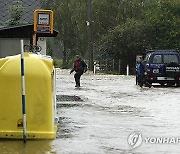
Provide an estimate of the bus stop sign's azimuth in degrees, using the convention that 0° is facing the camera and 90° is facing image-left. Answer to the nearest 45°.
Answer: approximately 0°

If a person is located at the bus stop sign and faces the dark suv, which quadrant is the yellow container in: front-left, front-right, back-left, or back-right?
back-right

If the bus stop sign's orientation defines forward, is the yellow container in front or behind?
in front

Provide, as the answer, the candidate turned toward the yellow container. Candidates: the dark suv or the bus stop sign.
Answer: the bus stop sign

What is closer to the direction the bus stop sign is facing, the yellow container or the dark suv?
the yellow container
